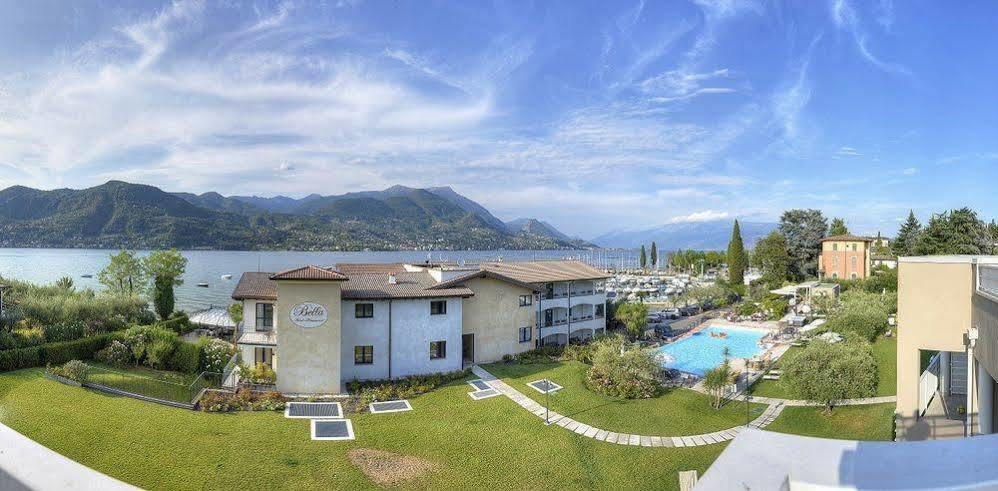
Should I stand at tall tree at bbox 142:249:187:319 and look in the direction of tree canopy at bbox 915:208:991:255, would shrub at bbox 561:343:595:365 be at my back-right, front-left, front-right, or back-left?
front-right

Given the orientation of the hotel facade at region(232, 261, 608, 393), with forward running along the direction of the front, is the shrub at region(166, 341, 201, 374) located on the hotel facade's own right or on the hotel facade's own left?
on the hotel facade's own right

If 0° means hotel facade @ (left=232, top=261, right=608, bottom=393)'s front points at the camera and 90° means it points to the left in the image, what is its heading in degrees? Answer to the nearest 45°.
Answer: approximately 0°

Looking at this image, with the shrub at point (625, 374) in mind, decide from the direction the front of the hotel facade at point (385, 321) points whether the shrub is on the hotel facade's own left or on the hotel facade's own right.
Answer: on the hotel facade's own left

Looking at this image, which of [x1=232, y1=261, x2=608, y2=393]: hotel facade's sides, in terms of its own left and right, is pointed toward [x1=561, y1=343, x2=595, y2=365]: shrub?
left

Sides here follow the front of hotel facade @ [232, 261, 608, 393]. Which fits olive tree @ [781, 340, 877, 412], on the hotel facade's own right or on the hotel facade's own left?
on the hotel facade's own left

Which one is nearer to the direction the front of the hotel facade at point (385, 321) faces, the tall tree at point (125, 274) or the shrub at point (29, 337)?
the shrub

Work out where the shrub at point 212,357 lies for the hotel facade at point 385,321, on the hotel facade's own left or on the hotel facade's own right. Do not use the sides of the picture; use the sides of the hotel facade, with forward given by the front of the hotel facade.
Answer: on the hotel facade's own right

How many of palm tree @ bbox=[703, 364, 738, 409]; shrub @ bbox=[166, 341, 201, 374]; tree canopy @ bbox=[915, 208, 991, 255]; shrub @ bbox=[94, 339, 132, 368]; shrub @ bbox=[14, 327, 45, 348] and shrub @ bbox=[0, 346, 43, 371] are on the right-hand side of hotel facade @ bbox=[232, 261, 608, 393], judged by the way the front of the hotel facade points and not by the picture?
4

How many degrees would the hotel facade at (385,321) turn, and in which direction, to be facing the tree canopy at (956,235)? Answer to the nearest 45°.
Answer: approximately 90° to its left

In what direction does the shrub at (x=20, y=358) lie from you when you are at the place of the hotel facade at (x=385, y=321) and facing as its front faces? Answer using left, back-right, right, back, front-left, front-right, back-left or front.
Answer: right

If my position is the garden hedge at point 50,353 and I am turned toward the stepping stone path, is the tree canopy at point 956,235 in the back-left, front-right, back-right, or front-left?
front-left

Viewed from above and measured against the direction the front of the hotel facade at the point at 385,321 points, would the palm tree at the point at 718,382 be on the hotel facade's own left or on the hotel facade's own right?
on the hotel facade's own left

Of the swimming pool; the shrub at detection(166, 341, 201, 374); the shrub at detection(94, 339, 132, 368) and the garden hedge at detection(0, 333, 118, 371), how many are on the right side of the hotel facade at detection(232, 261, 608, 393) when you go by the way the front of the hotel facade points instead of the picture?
3

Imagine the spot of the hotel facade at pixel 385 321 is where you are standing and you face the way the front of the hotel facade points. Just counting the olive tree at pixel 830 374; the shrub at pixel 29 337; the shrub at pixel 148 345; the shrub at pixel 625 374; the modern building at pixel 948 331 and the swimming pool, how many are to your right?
2

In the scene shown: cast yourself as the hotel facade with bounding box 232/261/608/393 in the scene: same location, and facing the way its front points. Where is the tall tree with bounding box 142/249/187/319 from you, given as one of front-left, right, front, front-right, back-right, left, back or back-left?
back-right
